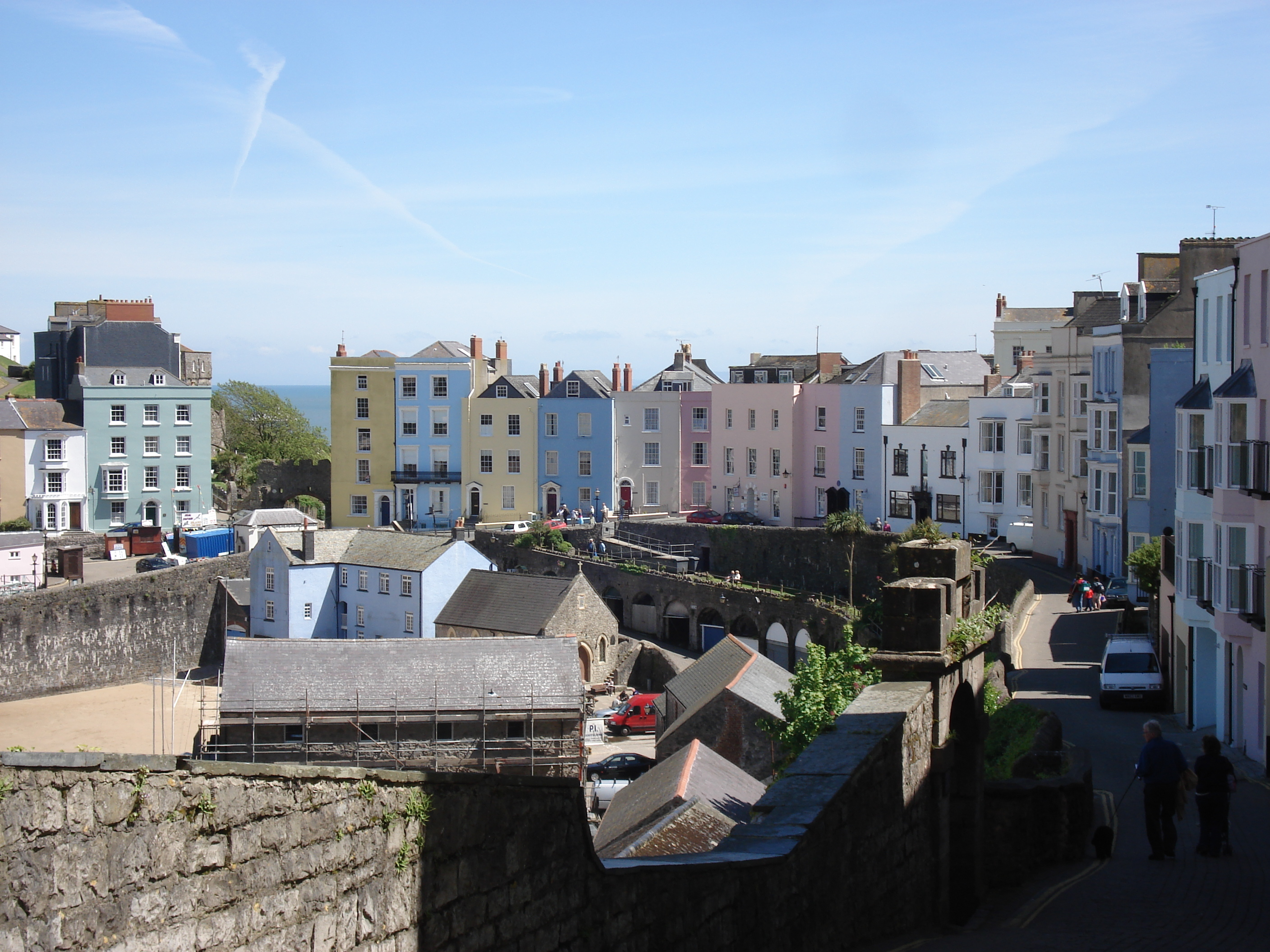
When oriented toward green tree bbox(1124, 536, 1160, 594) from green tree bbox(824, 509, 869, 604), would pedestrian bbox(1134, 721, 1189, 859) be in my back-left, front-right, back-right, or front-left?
front-right

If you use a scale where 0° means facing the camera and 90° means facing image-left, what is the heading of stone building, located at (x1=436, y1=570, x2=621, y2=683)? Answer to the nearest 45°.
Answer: approximately 315°

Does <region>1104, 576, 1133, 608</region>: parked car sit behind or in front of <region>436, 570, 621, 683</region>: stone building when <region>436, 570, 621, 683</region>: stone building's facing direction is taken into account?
in front

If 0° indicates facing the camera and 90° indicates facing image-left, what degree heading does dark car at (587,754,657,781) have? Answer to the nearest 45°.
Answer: approximately 90°

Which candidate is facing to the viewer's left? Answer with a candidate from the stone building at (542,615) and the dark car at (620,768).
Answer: the dark car

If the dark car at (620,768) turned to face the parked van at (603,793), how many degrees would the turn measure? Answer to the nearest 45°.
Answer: approximately 90° to its left

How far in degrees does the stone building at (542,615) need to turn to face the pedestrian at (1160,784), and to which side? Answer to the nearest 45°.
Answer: approximately 45° to its right

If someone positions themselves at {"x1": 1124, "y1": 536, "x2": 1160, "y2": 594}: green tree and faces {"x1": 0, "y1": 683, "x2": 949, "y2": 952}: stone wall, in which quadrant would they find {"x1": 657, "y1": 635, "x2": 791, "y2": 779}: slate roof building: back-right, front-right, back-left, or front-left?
front-right

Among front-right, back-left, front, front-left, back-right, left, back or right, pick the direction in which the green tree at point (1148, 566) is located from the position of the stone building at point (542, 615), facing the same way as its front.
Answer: front

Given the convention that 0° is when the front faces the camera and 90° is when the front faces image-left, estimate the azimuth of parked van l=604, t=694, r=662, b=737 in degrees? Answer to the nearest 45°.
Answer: approximately 45°

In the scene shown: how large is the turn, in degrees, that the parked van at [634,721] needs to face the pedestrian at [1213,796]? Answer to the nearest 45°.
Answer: approximately 45° to its left

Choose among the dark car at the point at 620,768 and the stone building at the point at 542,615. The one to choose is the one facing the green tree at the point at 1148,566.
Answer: the stone building

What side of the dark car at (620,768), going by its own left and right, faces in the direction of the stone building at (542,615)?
right

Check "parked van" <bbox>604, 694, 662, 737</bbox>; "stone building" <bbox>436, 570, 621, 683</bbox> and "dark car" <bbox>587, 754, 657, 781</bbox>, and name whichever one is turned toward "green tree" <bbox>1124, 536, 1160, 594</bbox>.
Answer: the stone building

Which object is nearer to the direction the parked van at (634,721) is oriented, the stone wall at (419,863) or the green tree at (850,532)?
the stone wall
